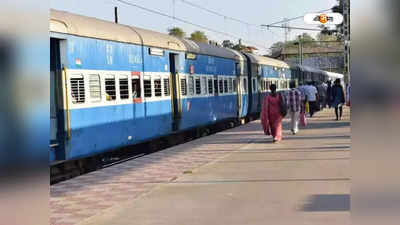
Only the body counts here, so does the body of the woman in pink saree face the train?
no
